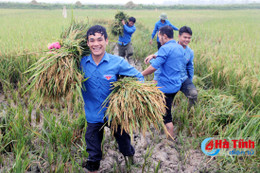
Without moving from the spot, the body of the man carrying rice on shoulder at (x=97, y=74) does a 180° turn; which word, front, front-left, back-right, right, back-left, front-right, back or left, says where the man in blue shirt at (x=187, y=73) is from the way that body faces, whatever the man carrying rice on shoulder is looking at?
front-right

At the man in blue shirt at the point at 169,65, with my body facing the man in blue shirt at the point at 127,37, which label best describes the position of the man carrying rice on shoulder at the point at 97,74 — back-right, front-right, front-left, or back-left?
back-left

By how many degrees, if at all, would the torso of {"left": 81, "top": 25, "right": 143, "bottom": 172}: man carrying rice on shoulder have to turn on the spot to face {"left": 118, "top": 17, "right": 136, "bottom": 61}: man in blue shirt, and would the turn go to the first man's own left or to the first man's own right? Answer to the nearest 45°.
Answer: approximately 180°

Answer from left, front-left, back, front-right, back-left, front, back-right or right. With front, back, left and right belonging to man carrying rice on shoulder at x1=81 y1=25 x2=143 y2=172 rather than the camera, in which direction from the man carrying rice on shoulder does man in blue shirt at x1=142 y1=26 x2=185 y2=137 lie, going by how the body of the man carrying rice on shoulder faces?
back-left

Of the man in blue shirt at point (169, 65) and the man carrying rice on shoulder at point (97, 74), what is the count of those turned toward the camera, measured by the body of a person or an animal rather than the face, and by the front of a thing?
1
